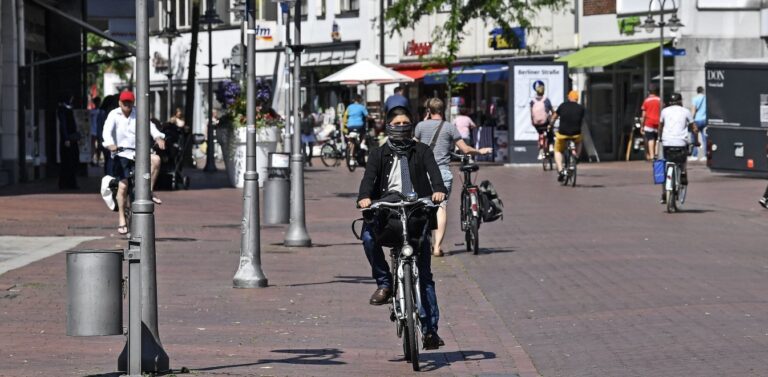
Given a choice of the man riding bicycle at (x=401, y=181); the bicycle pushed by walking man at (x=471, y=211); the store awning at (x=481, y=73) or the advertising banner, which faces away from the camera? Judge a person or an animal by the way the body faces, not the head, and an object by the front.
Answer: the bicycle pushed by walking man

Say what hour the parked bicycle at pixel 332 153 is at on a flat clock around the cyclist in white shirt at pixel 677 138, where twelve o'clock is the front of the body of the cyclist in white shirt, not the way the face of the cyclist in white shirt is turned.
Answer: The parked bicycle is roughly at 11 o'clock from the cyclist in white shirt.

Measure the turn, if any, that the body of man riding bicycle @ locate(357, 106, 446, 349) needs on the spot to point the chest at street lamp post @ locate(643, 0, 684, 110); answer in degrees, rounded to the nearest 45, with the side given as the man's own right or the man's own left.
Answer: approximately 180°

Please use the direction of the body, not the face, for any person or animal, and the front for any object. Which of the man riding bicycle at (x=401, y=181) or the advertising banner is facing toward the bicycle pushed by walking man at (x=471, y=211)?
the advertising banner

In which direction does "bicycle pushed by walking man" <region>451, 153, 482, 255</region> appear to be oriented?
away from the camera

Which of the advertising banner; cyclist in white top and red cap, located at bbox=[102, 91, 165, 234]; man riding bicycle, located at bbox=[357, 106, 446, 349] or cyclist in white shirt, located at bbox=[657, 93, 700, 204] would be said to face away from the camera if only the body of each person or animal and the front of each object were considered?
the cyclist in white shirt

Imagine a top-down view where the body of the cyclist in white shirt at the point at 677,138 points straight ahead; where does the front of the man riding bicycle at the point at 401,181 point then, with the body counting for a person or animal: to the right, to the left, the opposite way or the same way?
the opposite way

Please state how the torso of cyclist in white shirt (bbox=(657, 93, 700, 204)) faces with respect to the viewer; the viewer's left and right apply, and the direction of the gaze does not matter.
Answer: facing away from the viewer

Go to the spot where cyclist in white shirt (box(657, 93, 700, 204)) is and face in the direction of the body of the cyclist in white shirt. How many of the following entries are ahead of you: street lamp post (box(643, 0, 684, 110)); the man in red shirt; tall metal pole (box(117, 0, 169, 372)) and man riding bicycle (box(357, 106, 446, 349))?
2

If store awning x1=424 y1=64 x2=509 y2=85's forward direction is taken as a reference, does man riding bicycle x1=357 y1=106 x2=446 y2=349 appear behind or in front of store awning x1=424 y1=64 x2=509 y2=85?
in front

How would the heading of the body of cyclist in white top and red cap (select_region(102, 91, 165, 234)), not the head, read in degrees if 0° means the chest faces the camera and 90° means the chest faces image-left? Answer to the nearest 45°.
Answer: approximately 0°

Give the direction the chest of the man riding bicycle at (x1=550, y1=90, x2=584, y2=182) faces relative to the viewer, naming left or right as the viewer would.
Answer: facing away from the viewer
